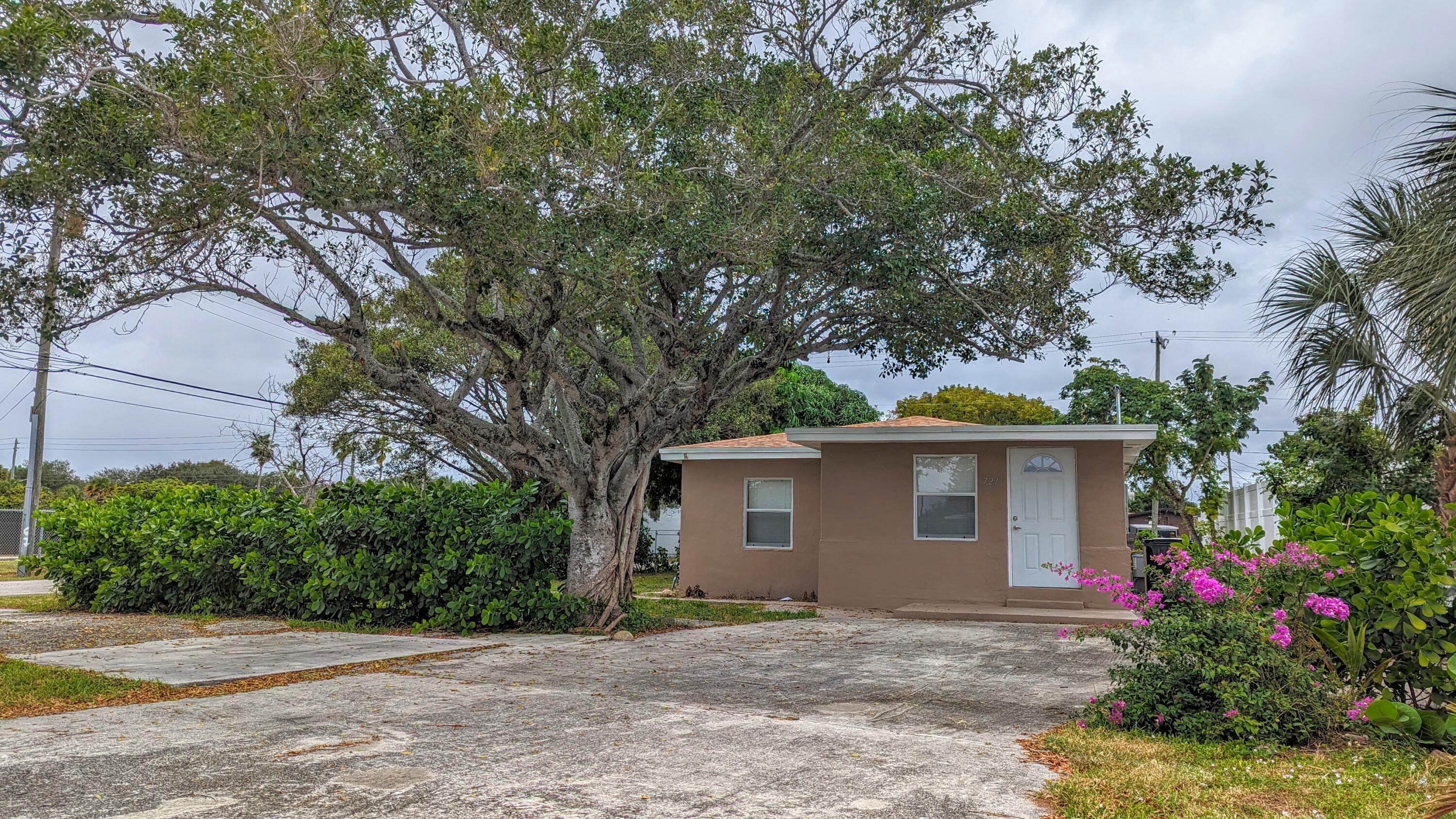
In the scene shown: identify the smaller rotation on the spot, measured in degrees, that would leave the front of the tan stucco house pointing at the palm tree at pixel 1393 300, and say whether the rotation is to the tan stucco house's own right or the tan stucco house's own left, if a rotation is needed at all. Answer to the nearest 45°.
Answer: approximately 45° to the tan stucco house's own left

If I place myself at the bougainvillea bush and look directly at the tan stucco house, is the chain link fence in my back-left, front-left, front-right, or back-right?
front-left

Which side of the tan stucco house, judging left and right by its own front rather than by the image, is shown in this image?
front

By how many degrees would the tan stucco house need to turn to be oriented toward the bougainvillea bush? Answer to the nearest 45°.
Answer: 0° — it already faces it

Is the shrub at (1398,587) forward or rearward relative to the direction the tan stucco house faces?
forward

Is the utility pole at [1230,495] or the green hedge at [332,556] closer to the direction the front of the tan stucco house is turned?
the green hedge

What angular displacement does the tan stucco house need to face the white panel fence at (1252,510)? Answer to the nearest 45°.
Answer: approximately 135° to its left

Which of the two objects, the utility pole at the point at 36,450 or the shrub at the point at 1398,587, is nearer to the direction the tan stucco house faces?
the shrub

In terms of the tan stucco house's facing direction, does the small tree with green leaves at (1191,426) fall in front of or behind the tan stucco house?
behind

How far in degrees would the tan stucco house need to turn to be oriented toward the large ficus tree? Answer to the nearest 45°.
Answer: approximately 45° to its right

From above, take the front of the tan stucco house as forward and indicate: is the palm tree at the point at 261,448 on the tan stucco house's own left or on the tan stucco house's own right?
on the tan stucco house's own right

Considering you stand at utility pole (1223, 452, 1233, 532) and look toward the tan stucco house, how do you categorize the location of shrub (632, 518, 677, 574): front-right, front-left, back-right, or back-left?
front-right
